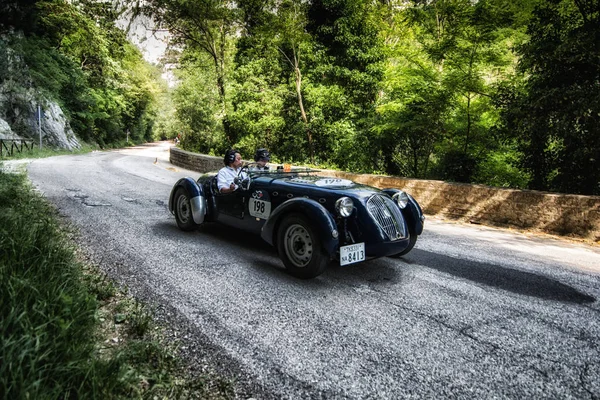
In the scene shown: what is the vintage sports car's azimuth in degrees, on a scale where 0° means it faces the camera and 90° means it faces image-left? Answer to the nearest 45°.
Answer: approximately 315°

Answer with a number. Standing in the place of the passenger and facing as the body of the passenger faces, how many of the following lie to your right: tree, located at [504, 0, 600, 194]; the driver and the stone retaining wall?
1

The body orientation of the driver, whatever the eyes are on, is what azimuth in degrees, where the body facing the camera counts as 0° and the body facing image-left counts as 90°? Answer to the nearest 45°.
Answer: approximately 315°

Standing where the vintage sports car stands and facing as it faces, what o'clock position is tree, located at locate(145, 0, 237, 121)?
The tree is roughly at 7 o'clock from the vintage sports car.

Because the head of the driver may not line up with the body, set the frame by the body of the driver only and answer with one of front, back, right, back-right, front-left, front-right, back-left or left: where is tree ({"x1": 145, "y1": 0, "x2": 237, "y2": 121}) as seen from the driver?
back-left
